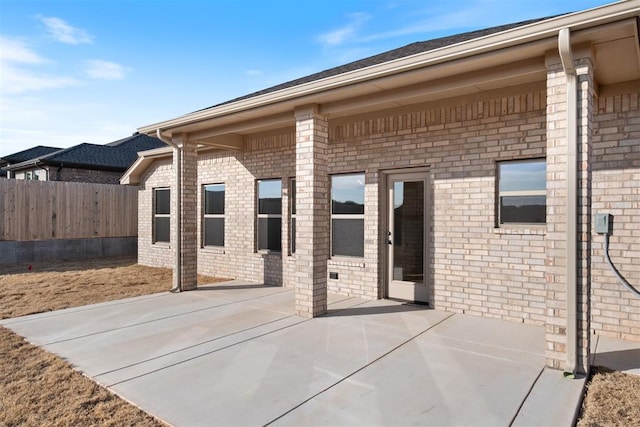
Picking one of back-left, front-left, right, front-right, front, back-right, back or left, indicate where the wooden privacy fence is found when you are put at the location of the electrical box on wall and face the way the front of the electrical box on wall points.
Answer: right

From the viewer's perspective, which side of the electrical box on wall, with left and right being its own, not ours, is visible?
front

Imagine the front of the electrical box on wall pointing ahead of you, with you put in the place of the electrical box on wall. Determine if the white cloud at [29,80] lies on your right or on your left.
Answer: on your right

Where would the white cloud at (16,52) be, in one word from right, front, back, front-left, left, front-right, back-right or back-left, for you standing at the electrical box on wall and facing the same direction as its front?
right

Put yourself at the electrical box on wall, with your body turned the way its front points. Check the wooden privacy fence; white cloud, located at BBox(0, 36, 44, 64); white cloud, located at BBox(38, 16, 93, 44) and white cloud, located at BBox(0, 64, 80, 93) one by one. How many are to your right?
4
